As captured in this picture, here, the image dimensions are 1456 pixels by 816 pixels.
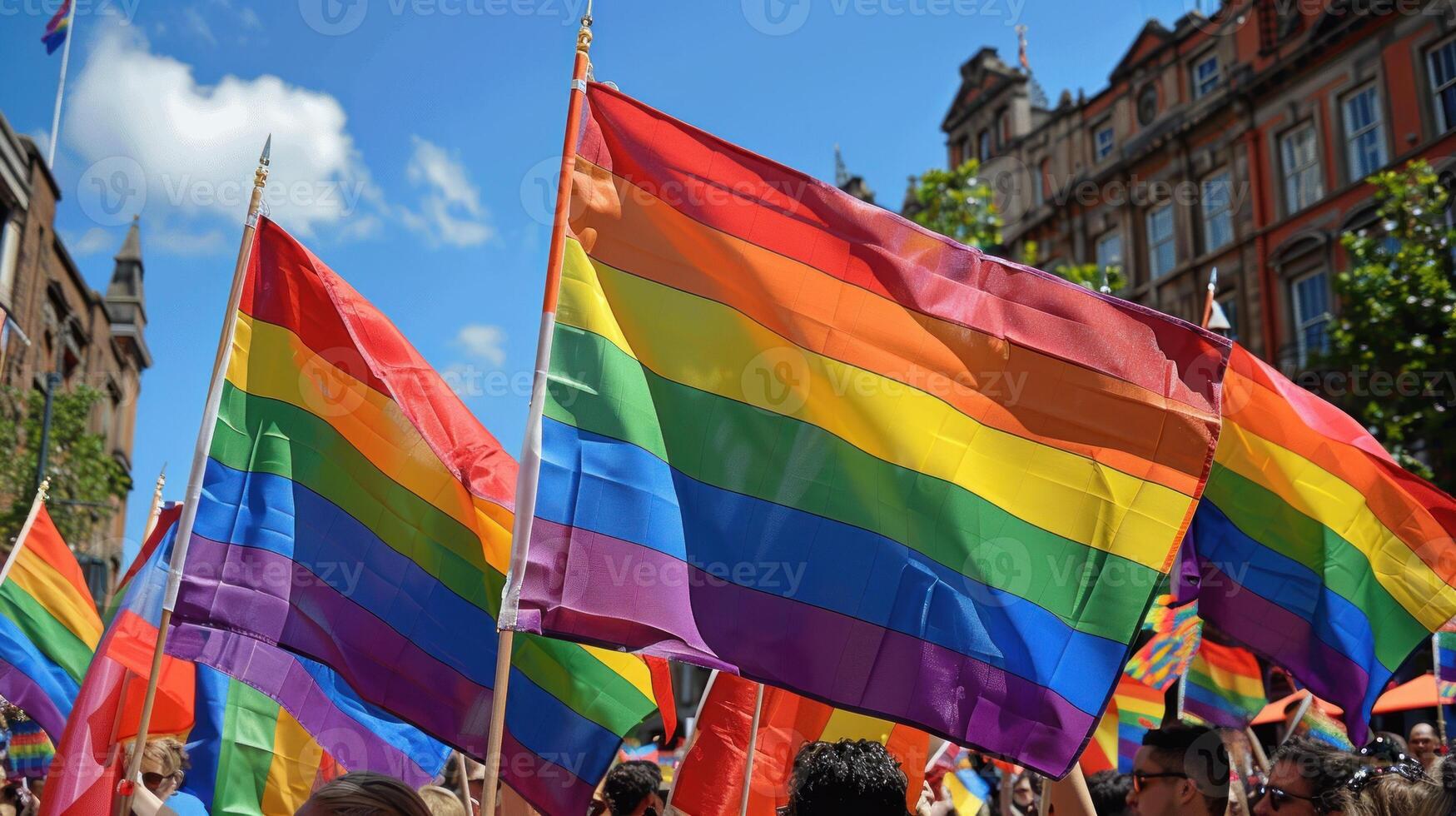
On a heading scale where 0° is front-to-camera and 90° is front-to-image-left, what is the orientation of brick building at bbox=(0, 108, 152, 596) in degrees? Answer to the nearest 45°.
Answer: approximately 270°

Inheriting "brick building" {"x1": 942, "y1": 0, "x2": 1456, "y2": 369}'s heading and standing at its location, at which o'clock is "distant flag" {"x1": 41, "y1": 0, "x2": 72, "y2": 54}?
The distant flag is roughly at 1 o'clock from the brick building.

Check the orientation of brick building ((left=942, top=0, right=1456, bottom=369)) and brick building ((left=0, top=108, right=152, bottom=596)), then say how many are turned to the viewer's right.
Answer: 1

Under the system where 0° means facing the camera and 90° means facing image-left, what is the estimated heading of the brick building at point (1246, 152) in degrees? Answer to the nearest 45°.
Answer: approximately 45°

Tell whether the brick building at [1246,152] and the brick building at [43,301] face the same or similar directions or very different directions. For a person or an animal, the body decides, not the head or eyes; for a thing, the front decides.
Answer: very different directions

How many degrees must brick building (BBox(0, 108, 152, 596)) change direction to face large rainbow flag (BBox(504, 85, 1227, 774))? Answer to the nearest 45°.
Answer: approximately 90° to its right

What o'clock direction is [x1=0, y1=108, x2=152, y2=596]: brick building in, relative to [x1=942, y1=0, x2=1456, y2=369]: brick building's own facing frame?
[x1=0, y1=108, x2=152, y2=596]: brick building is roughly at 1 o'clock from [x1=942, y1=0, x2=1456, y2=369]: brick building.
